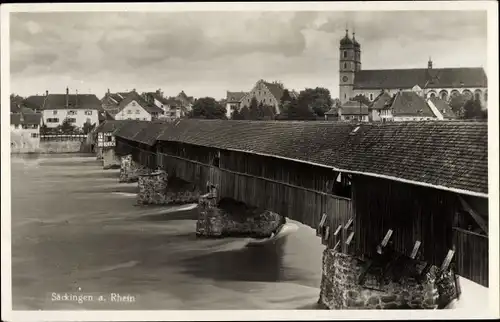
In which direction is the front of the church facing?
to the viewer's left

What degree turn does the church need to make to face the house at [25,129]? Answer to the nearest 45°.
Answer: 0° — it already faces it
